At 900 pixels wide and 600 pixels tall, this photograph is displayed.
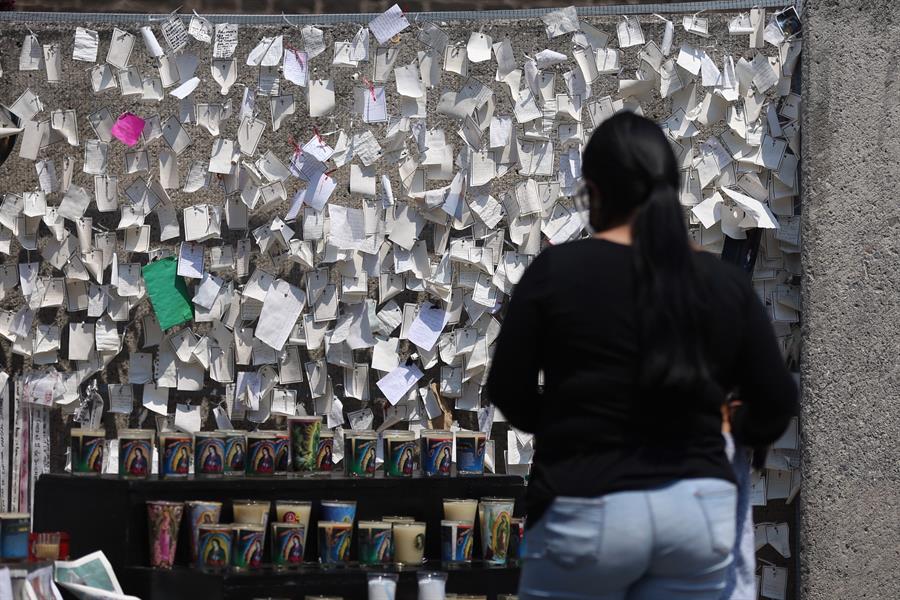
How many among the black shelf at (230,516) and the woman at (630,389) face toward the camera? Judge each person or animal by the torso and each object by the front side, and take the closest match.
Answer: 1

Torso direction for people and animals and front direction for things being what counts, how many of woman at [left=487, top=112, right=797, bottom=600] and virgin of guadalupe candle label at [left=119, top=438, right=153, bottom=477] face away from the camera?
1

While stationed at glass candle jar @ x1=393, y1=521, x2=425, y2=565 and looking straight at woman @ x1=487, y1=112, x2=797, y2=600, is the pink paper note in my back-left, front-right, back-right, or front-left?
back-right

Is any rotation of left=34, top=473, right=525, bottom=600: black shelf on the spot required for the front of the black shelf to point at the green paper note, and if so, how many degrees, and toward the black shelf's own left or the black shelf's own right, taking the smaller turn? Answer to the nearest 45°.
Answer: approximately 180°

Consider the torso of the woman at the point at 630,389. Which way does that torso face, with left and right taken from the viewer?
facing away from the viewer

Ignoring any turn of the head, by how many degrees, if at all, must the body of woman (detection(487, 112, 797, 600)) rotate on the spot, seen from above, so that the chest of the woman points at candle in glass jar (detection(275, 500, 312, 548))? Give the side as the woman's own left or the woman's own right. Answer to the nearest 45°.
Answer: approximately 45° to the woman's own left

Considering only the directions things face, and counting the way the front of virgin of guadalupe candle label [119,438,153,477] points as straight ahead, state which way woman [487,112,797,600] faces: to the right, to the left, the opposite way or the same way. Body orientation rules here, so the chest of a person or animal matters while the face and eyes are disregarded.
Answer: the opposite way

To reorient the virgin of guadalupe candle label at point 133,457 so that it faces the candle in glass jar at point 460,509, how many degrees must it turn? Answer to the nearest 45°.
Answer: approximately 90° to its left

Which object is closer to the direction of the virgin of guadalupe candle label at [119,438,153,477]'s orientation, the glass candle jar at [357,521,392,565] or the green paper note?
the glass candle jar

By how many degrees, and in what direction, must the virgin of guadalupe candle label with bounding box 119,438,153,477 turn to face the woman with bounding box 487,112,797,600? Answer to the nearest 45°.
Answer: approximately 45° to its left

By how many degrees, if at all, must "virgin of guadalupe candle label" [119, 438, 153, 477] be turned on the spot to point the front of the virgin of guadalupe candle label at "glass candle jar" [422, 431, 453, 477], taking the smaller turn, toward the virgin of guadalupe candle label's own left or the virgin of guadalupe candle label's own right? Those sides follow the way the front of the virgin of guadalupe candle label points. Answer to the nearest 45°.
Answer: approximately 90° to the virgin of guadalupe candle label's own left

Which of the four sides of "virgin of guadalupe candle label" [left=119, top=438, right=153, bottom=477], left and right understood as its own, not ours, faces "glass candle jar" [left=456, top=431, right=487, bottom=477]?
left
